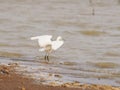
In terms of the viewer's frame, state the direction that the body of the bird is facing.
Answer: to the viewer's right
